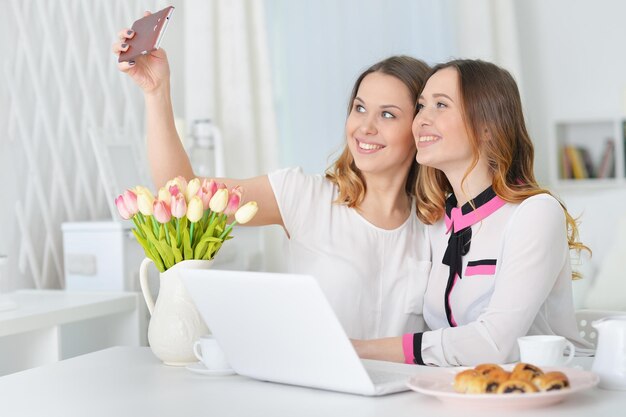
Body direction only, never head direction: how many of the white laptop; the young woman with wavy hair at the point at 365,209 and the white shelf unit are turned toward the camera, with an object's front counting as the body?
2

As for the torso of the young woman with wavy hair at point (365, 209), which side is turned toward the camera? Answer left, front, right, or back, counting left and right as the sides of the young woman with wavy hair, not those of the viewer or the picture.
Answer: front

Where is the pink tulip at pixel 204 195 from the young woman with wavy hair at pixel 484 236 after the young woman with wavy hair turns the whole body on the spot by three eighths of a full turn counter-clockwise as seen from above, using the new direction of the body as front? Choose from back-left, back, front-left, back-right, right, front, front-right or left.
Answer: back-right

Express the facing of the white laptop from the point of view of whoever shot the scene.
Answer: facing away from the viewer and to the right of the viewer

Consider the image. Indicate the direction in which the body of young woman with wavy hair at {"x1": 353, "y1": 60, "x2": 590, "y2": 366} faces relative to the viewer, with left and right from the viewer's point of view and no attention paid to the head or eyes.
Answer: facing the viewer and to the left of the viewer

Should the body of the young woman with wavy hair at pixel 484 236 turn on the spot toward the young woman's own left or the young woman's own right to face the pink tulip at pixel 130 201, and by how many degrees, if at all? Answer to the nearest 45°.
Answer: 0° — they already face it

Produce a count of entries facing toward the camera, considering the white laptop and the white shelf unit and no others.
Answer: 1

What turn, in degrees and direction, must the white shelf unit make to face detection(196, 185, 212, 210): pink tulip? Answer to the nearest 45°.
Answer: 0° — it already faces it

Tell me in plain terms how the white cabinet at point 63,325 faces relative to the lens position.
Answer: facing the viewer and to the right of the viewer

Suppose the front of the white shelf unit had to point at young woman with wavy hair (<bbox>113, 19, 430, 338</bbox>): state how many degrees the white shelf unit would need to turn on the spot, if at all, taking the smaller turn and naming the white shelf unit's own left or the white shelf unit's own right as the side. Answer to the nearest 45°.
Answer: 0° — it already faces them

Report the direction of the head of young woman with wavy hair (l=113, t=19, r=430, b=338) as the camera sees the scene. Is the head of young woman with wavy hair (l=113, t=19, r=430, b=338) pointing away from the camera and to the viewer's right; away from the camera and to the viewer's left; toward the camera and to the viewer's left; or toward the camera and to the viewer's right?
toward the camera and to the viewer's left

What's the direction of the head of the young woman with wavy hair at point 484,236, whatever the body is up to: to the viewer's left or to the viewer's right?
to the viewer's left
